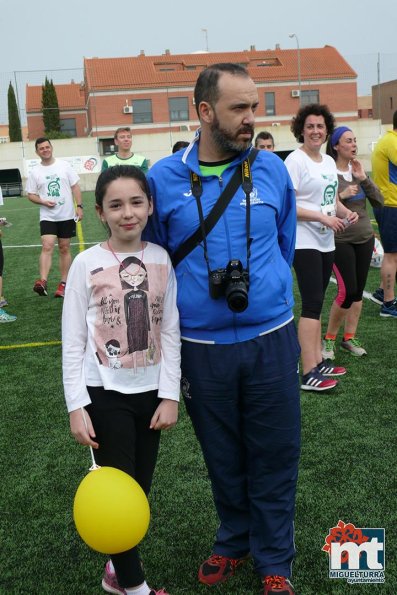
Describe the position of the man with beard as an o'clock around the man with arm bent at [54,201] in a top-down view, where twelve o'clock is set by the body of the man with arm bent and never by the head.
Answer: The man with beard is roughly at 12 o'clock from the man with arm bent.

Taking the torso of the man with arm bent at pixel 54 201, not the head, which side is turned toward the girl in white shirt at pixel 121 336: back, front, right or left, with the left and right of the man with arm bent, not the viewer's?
front

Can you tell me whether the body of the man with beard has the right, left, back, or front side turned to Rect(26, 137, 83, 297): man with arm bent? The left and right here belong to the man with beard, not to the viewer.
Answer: back

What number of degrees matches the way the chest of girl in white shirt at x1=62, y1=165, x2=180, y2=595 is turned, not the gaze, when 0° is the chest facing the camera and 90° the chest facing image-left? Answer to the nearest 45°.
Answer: approximately 0°

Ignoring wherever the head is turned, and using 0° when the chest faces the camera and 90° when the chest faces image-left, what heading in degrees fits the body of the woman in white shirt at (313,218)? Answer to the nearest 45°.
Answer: approximately 315°

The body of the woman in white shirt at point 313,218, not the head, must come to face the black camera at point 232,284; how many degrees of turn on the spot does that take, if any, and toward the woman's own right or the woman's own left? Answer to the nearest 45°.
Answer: approximately 45° to the woman's own right

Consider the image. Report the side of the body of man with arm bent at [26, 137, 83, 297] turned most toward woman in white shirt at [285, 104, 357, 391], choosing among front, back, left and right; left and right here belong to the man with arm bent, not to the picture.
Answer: front
